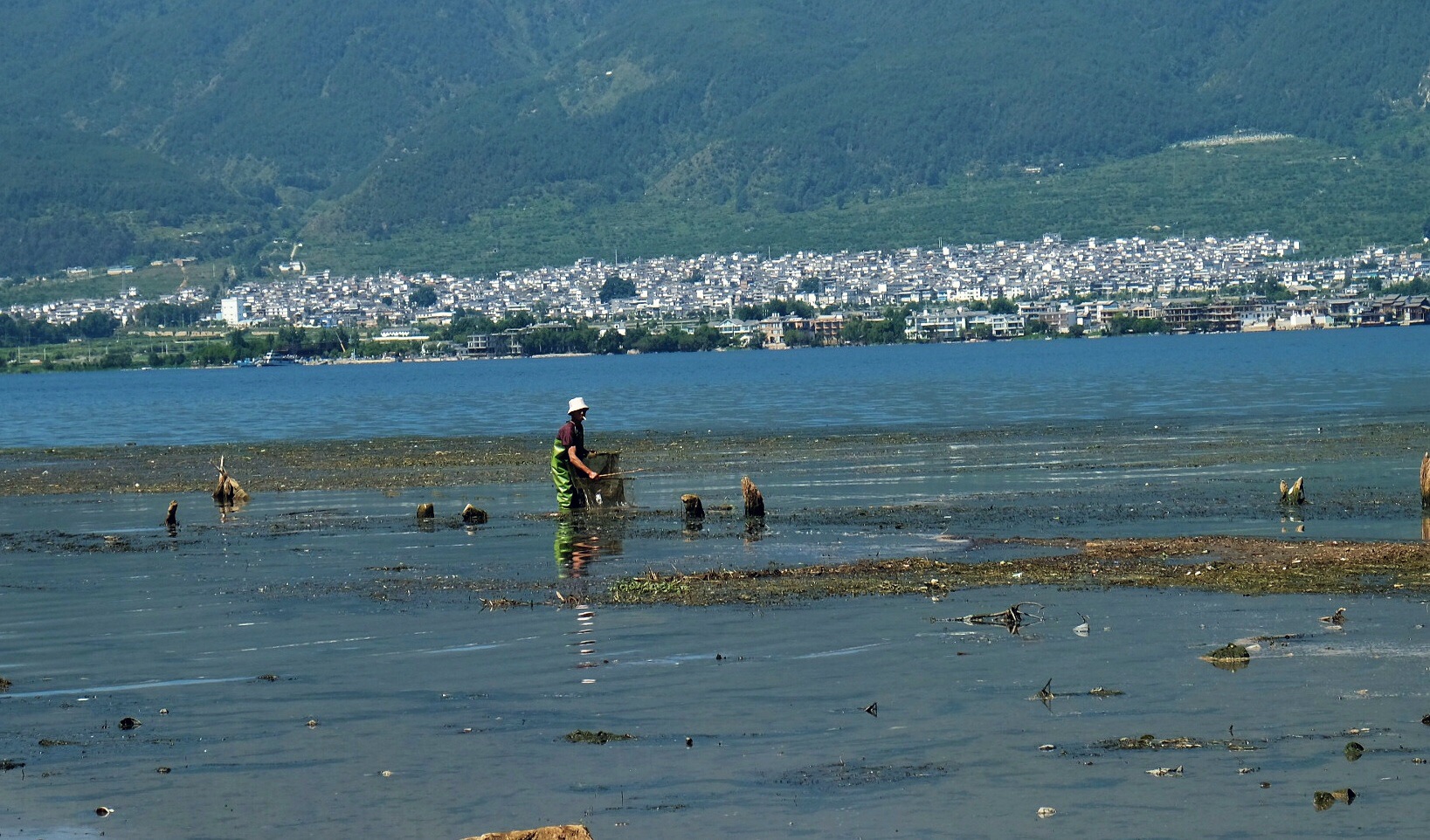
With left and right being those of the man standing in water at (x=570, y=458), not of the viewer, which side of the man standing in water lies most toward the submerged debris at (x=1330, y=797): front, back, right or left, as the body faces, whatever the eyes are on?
right

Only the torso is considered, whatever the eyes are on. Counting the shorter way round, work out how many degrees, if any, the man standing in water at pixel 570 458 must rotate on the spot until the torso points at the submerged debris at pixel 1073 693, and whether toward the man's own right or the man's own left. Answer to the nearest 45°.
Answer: approximately 90° to the man's own right

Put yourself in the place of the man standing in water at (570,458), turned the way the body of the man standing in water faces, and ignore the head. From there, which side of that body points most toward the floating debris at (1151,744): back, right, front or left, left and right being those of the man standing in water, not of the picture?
right

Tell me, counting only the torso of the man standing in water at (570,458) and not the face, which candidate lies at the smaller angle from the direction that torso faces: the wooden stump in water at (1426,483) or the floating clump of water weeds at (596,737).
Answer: the wooden stump in water

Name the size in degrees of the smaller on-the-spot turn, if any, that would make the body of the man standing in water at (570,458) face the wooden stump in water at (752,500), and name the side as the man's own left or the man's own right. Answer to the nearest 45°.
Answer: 0° — they already face it

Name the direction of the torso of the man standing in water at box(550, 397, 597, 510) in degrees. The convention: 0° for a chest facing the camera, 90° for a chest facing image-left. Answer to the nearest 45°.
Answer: approximately 270°

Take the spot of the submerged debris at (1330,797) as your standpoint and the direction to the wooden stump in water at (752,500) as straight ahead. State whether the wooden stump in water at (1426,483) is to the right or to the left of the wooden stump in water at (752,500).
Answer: right

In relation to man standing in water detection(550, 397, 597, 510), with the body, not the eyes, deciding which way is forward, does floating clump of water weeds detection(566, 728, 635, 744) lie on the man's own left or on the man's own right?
on the man's own right

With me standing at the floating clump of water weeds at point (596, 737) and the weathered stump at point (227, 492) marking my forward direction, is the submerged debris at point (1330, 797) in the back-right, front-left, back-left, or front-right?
back-right
